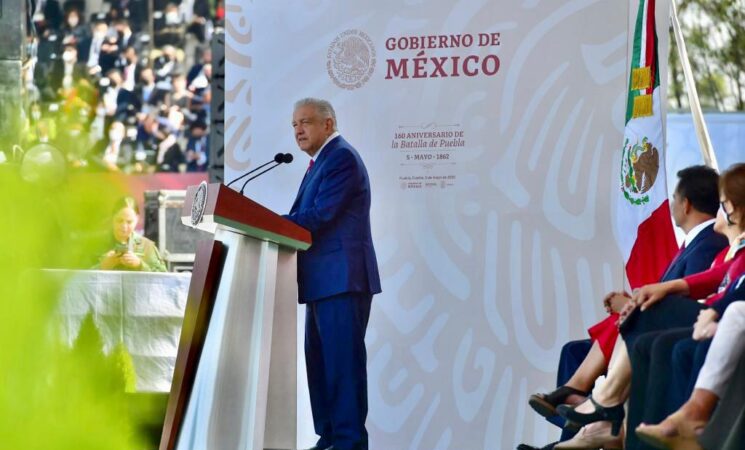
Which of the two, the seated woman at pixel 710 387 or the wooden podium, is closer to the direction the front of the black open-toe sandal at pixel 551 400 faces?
the wooden podium

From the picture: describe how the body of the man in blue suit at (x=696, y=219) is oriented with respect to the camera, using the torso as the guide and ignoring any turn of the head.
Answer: to the viewer's left

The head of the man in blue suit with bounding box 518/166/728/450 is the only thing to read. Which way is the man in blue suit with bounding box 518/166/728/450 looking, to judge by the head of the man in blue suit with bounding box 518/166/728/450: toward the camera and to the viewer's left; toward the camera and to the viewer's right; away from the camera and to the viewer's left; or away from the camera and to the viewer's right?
away from the camera and to the viewer's left

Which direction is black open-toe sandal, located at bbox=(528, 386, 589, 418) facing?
to the viewer's left

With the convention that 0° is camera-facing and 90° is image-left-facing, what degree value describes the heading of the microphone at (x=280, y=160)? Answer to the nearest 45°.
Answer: approximately 270°

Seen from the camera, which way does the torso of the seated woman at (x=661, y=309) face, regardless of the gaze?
to the viewer's left

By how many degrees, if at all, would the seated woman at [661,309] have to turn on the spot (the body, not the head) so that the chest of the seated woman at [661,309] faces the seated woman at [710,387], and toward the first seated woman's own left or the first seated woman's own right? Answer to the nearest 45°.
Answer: approximately 90° to the first seated woman's own left

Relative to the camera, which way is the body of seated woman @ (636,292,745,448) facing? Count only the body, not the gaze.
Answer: to the viewer's left

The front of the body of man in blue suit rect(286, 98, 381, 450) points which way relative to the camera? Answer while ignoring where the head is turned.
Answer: to the viewer's left
